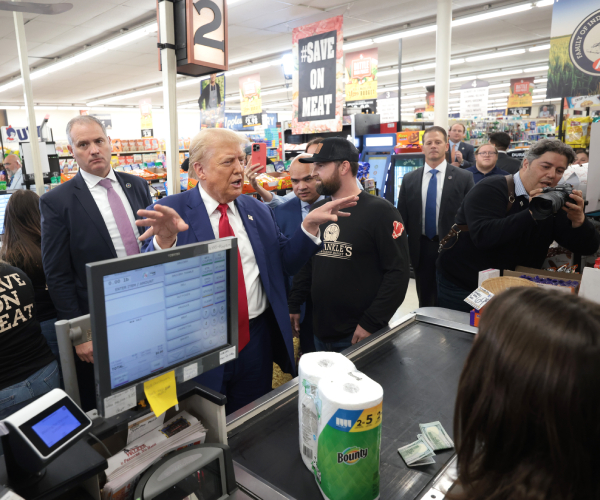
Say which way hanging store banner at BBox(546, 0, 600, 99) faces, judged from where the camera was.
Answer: facing the viewer

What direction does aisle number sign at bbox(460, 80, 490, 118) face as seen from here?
toward the camera

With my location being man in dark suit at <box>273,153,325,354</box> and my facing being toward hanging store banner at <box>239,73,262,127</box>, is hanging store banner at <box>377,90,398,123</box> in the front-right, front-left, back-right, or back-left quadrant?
front-right

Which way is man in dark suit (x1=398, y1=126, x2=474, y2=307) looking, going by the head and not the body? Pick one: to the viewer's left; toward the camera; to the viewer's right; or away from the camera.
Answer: toward the camera

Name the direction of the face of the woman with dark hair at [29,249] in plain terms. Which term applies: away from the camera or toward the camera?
away from the camera

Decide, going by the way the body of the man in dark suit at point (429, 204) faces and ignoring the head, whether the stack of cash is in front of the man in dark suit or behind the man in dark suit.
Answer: in front

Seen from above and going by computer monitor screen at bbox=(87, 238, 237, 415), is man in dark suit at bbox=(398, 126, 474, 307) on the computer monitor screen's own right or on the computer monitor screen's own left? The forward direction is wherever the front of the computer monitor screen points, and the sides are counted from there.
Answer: on the computer monitor screen's own left

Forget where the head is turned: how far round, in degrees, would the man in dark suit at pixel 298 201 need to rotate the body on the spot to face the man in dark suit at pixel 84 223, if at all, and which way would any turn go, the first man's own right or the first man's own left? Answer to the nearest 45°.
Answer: approximately 90° to the first man's own right

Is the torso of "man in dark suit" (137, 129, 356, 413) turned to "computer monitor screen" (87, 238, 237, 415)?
no

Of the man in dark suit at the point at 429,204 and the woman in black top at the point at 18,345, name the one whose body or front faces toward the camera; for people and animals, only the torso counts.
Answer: the man in dark suit

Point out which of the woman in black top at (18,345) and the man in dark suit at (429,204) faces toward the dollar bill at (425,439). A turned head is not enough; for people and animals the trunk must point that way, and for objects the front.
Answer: the man in dark suit

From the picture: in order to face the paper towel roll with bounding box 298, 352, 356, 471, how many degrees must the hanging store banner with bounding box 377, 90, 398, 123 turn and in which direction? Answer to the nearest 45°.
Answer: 0° — it already faces it

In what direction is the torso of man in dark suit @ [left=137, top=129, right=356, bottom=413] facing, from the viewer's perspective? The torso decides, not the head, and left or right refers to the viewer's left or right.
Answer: facing the viewer and to the right of the viewer

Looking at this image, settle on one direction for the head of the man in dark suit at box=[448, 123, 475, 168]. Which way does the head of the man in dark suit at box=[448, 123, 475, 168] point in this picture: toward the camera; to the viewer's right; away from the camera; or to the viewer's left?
toward the camera

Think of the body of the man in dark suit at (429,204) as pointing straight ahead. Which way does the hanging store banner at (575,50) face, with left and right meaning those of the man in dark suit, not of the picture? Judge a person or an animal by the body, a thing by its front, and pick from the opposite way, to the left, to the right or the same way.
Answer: the same way

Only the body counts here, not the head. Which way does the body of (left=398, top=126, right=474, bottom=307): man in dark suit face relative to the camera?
toward the camera

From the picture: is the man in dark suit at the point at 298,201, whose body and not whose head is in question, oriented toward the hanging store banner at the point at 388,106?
no

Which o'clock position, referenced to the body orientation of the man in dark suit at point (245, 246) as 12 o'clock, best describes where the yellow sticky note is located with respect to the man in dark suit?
The yellow sticky note is roughly at 2 o'clock from the man in dark suit.

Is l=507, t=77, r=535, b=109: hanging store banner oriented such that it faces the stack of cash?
yes

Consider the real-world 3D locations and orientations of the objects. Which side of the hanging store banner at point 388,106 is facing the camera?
front
